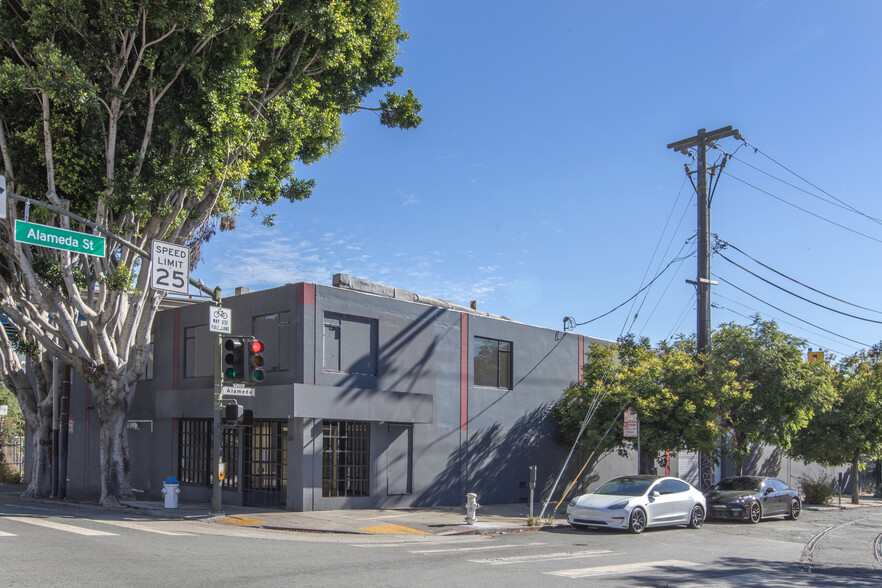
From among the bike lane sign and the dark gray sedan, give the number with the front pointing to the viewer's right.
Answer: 0

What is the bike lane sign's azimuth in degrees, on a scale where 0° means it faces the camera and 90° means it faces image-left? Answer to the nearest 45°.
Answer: approximately 0°

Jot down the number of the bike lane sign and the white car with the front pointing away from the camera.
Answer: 0

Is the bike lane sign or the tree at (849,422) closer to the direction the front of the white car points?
the bike lane sign

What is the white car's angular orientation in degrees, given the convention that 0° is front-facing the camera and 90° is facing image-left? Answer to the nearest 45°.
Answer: approximately 45°

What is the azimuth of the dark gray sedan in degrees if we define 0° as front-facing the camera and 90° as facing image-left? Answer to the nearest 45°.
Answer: approximately 45°

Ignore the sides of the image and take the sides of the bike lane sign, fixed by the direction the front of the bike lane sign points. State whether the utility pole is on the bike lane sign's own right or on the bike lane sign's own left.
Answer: on the bike lane sign's own left

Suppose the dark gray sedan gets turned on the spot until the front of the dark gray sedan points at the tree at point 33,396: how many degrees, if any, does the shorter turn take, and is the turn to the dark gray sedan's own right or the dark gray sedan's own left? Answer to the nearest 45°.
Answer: approximately 45° to the dark gray sedan's own right

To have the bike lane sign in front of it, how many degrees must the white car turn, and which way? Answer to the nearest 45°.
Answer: approximately 45° to its right

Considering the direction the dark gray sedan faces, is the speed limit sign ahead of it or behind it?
ahead

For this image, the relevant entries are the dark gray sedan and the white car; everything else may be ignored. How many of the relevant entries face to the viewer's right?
0
